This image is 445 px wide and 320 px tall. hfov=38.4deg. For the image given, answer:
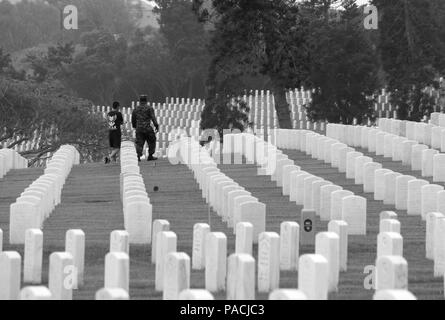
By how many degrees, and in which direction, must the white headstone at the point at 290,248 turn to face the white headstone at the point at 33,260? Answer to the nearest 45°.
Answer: approximately 45° to its right

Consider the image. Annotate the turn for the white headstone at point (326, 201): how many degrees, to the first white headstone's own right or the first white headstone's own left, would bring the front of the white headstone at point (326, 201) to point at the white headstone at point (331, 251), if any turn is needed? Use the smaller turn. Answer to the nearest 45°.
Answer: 0° — it already faces it

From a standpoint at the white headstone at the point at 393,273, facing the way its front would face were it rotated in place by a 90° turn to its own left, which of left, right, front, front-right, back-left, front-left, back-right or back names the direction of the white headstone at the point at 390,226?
back-left

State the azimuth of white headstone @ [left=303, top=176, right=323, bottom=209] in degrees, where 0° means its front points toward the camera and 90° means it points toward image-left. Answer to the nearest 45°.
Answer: approximately 0°

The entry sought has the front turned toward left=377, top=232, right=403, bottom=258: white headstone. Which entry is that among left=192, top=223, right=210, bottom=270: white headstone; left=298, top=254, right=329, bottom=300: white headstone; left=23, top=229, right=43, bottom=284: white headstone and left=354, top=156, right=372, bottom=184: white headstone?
left=354, top=156, right=372, bottom=184: white headstone

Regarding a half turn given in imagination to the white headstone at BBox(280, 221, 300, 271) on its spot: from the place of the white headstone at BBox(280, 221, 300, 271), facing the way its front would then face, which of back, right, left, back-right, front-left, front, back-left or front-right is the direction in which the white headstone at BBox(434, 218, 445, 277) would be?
front-right

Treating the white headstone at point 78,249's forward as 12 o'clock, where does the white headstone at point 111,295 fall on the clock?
the white headstone at point 111,295 is roughly at 12 o'clock from the white headstone at point 78,249.

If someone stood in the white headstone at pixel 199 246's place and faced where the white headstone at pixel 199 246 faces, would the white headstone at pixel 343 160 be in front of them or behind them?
behind

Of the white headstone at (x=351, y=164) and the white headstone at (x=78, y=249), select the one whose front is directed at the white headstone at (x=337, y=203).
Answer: the white headstone at (x=351, y=164)

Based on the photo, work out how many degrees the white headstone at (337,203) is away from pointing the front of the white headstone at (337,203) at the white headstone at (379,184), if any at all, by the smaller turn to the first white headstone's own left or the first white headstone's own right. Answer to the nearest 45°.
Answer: approximately 180°

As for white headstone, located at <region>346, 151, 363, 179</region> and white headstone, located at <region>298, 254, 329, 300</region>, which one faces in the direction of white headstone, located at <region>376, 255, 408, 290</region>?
white headstone, located at <region>346, 151, 363, 179</region>

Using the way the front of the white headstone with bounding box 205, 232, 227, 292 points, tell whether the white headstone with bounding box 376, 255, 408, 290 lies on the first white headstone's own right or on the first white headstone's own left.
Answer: on the first white headstone's own left
